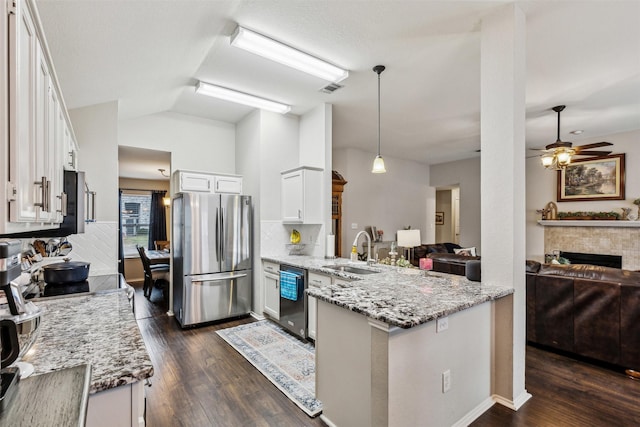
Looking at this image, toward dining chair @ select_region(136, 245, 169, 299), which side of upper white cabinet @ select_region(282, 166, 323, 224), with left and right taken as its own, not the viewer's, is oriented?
right

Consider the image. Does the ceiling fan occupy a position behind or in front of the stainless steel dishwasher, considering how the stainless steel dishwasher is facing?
behind

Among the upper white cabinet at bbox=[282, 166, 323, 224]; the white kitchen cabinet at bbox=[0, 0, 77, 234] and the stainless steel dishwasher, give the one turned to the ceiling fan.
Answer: the white kitchen cabinet

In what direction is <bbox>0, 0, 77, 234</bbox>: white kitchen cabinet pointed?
to the viewer's right

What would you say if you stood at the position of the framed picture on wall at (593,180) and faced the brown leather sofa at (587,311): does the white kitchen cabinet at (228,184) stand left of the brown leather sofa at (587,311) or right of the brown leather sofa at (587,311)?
right

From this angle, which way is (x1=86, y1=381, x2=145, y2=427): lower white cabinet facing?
to the viewer's right

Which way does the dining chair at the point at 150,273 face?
to the viewer's right

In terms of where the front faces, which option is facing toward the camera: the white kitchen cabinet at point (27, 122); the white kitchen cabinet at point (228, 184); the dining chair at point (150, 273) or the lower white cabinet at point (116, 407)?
the white kitchen cabinet at point (228, 184)

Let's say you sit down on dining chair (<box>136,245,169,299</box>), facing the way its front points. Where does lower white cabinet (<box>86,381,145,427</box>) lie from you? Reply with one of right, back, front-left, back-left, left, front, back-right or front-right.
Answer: right

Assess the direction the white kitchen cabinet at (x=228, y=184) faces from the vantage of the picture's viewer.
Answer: facing the viewer

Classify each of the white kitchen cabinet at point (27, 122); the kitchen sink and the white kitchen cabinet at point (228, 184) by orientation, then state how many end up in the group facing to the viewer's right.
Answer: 1

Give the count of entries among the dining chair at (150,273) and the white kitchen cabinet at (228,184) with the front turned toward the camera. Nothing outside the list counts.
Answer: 1

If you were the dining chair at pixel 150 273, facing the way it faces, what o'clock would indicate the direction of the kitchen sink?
The kitchen sink is roughly at 2 o'clock from the dining chair.

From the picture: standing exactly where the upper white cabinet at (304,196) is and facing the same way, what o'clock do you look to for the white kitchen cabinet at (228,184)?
The white kitchen cabinet is roughly at 2 o'clock from the upper white cabinet.
